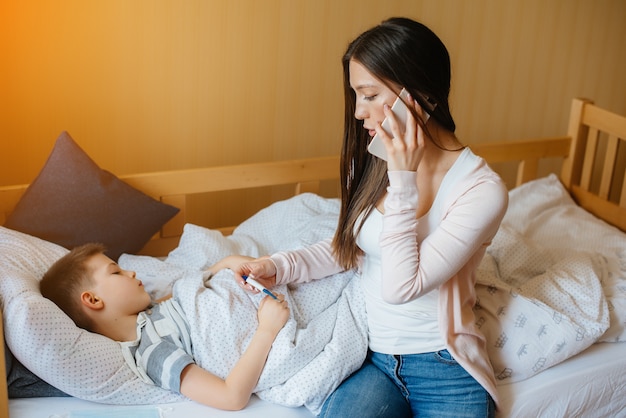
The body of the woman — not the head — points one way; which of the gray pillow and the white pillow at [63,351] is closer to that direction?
the white pillow

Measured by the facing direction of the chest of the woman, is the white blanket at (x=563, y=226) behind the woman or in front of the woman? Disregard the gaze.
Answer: behind

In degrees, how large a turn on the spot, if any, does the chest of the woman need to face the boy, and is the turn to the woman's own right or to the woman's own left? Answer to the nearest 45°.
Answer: approximately 45° to the woman's own right

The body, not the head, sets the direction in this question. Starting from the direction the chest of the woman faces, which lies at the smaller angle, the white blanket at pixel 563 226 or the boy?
the boy

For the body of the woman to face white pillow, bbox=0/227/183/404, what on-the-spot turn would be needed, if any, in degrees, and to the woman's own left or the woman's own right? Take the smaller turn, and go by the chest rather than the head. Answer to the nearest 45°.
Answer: approximately 45° to the woman's own right

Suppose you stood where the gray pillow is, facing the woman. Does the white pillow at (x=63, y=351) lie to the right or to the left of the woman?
right

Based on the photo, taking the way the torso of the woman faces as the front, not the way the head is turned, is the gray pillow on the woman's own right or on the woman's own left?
on the woman's own right

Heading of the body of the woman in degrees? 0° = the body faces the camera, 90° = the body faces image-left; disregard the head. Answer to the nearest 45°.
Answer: approximately 45°
